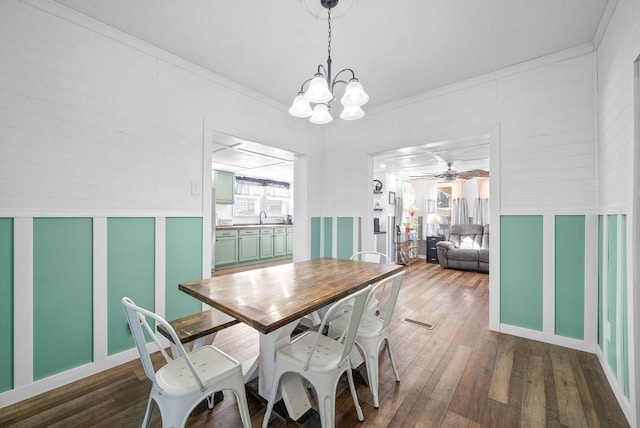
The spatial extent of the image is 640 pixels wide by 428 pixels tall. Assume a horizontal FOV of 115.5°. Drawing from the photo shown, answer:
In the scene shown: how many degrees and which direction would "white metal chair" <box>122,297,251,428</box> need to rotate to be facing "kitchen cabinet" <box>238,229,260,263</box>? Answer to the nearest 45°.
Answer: approximately 45° to its left

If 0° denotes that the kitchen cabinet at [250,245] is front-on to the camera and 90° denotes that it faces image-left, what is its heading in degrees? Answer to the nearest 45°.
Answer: approximately 315°

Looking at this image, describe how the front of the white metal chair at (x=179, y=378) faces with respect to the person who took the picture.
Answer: facing away from the viewer and to the right of the viewer

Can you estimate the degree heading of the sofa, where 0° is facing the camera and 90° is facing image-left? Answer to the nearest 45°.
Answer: approximately 45°

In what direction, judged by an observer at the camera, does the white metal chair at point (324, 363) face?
facing away from the viewer and to the left of the viewer

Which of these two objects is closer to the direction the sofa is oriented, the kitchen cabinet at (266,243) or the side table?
the kitchen cabinet
